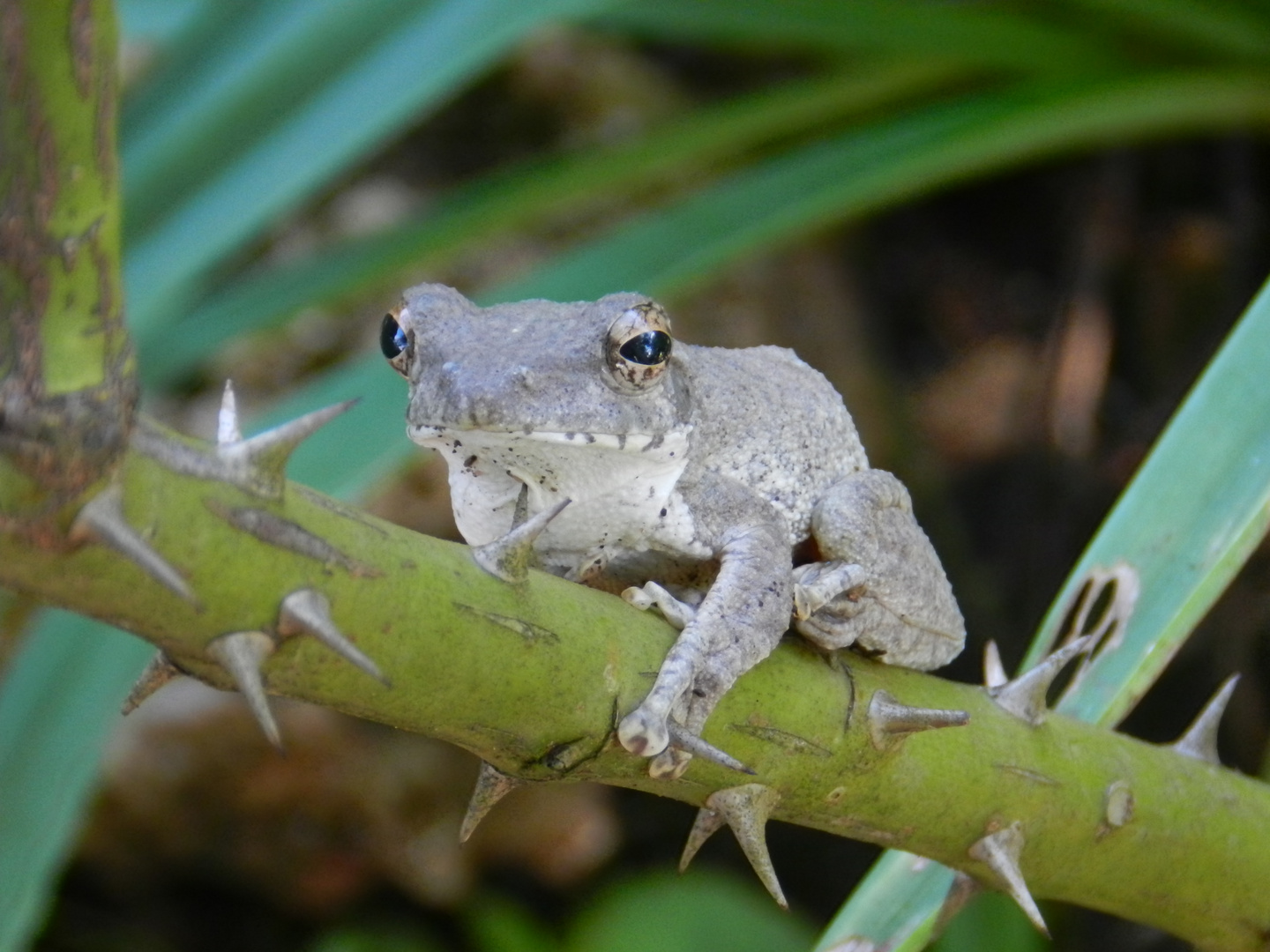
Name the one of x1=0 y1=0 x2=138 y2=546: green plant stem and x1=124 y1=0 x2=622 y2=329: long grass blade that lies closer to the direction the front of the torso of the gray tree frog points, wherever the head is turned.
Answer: the green plant stem

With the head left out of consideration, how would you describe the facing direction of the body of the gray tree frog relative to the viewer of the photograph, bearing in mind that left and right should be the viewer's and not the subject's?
facing the viewer and to the left of the viewer

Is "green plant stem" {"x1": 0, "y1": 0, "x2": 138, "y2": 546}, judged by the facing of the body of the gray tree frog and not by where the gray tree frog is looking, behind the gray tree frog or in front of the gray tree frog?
in front

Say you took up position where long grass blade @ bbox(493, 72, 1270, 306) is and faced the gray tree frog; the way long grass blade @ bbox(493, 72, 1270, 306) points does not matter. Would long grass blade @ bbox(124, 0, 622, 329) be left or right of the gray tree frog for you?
right

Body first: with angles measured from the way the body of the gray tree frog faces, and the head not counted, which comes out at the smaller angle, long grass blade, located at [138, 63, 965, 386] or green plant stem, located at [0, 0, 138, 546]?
the green plant stem

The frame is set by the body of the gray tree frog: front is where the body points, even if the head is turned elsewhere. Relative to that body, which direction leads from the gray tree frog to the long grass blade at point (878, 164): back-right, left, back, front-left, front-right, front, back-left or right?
back-right

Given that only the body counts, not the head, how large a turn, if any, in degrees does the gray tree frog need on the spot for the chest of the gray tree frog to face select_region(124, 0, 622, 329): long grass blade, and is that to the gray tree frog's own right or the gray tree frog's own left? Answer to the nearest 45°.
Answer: approximately 90° to the gray tree frog's own right

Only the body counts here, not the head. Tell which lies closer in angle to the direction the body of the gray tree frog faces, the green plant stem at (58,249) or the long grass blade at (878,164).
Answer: the green plant stem
